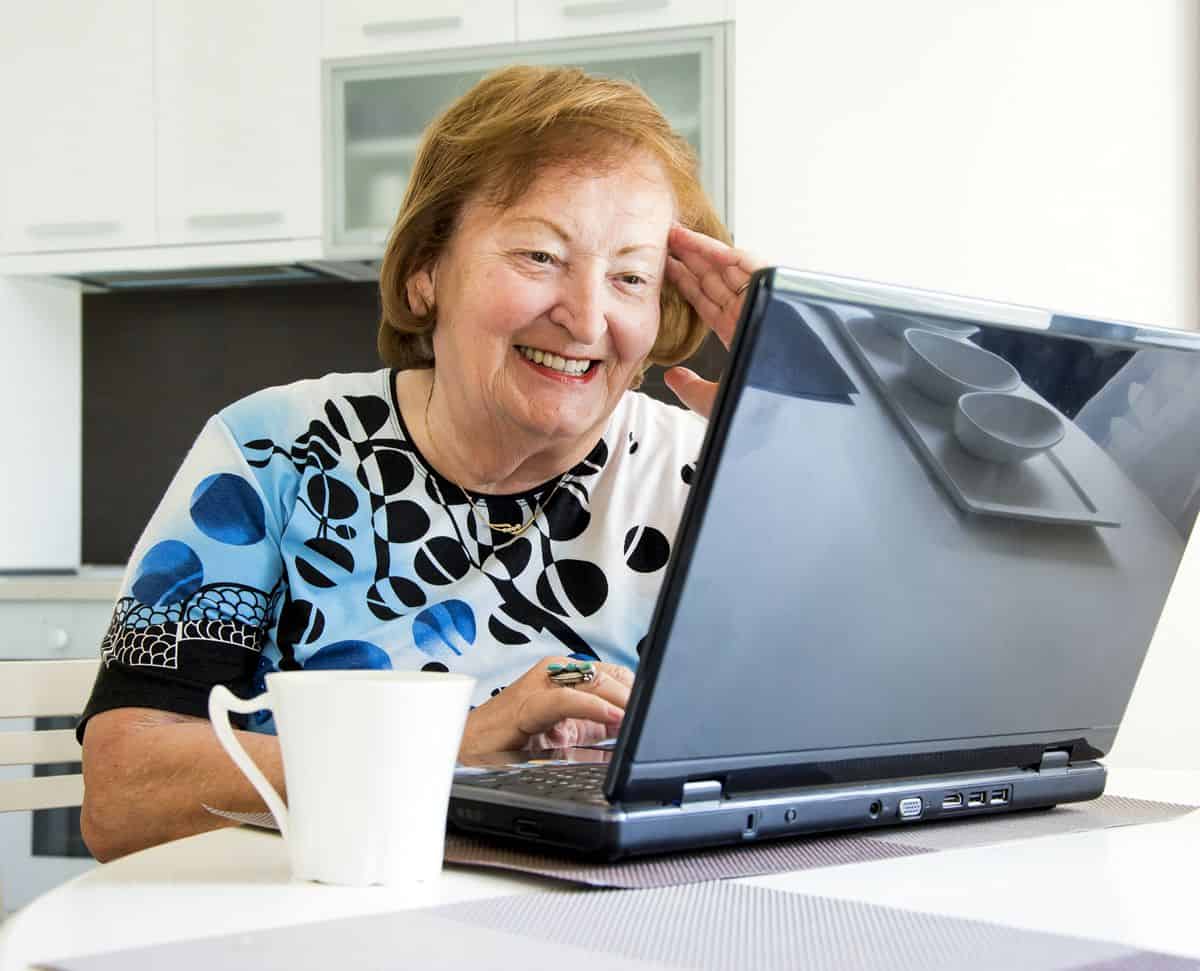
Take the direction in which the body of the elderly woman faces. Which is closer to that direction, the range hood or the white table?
the white table

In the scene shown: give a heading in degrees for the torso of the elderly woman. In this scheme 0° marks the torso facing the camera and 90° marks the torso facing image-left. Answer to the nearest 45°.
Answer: approximately 315°

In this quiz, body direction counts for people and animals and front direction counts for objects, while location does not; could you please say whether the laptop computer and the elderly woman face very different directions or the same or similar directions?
very different directions

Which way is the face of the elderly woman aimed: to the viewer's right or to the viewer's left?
to the viewer's right

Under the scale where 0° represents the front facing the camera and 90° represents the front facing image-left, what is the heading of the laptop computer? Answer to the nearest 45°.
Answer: approximately 135°

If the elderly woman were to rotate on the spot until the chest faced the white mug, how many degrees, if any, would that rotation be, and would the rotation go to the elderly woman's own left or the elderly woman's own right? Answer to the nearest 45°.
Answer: approximately 45° to the elderly woman's own right

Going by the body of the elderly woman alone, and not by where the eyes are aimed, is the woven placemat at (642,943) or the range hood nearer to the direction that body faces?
the woven placemat
